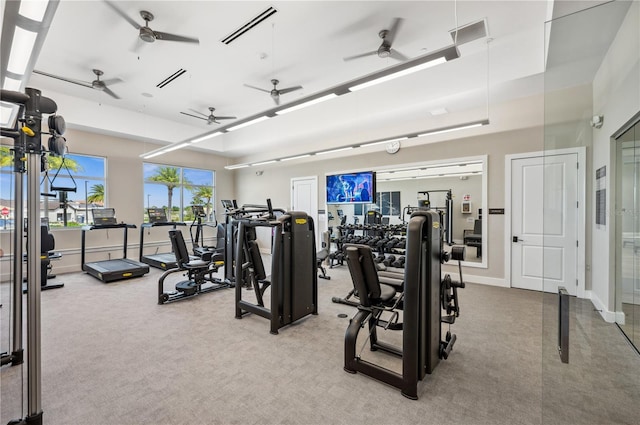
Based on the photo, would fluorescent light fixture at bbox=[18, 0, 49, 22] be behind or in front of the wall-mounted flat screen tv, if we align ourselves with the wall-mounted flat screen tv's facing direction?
in front

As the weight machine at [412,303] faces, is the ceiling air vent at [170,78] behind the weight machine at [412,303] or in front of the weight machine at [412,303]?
behind

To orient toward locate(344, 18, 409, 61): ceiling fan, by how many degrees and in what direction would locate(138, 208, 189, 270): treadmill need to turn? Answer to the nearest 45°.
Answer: approximately 180°

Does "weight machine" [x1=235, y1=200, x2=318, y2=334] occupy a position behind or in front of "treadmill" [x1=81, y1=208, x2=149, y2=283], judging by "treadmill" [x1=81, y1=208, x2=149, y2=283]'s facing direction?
behind

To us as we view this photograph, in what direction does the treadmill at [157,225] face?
facing away from the viewer and to the left of the viewer

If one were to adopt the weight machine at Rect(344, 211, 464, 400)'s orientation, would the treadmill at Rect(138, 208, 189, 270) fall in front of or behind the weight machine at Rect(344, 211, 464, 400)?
behind

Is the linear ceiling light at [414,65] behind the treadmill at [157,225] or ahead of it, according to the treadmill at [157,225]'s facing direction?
behind

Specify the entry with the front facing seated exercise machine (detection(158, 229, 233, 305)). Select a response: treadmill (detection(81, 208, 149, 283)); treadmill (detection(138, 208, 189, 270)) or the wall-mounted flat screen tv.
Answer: the wall-mounted flat screen tv

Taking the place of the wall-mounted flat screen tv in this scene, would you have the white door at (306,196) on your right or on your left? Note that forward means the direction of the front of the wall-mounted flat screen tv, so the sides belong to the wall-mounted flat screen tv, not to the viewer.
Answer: on your right

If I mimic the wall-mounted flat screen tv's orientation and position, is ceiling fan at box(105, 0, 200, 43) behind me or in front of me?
in front

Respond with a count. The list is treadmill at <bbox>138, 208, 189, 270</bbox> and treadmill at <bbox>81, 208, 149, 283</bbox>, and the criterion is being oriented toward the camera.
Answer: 0

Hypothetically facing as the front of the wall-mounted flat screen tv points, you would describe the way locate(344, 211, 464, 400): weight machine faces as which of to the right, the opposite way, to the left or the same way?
to the left
